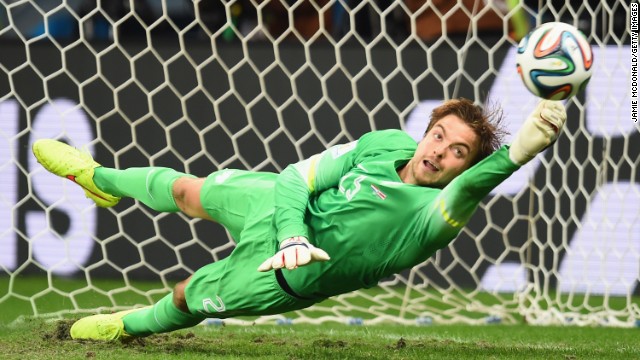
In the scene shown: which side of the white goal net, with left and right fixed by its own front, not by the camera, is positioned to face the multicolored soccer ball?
front

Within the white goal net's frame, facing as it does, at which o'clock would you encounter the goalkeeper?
The goalkeeper is roughly at 12 o'clock from the white goal net.

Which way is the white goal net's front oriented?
toward the camera
